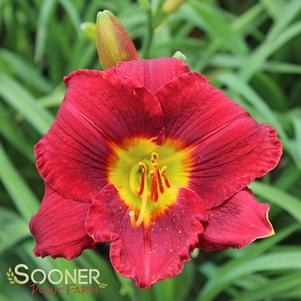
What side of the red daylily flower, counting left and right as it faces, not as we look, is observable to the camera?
front

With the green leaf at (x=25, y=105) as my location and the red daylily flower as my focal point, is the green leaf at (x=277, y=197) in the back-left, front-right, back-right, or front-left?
front-left

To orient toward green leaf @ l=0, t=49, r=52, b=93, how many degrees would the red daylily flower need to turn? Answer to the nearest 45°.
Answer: approximately 135° to its right

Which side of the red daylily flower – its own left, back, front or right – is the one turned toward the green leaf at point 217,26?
back

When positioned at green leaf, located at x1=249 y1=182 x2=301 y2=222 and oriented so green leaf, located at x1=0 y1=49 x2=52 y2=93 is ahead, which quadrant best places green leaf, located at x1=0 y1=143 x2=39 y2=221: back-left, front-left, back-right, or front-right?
front-left

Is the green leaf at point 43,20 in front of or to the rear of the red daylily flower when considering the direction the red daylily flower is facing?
to the rear

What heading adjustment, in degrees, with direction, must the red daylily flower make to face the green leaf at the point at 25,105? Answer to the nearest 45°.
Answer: approximately 135° to its right
